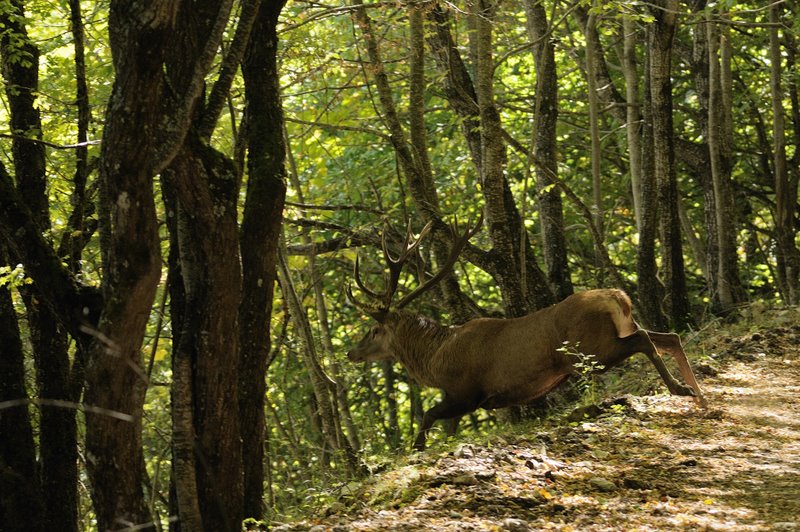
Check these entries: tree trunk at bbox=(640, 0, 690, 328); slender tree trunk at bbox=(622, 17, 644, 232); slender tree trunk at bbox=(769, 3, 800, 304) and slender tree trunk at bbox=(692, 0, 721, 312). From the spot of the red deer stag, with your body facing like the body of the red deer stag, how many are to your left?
0

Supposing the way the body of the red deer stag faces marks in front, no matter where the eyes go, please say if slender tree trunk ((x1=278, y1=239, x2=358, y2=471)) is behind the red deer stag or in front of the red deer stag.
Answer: in front

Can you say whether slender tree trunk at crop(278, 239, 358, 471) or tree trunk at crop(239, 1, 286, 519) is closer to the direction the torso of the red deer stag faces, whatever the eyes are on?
the slender tree trunk

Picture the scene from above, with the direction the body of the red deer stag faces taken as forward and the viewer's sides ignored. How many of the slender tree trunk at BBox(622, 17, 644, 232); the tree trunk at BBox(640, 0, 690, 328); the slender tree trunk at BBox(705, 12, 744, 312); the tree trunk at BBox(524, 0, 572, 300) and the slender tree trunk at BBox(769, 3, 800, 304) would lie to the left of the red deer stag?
0

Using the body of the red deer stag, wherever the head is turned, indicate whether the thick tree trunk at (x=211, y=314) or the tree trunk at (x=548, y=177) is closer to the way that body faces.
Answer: the thick tree trunk

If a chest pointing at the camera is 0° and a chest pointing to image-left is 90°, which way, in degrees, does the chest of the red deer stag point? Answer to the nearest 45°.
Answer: approximately 90°

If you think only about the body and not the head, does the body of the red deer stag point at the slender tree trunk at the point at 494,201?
no

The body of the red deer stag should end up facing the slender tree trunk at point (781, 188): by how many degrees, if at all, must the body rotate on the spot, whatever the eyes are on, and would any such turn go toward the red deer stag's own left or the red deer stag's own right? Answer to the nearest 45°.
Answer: approximately 135° to the red deer stag's own right

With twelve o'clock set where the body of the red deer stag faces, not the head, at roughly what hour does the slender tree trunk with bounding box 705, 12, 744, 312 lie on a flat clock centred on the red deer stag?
The slender tree trunk is roughly at 4 o'clock from the red deer stag.

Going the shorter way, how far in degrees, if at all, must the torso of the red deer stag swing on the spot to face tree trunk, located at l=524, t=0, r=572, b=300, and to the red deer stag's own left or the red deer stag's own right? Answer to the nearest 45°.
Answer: approximately 90° to the red deer stag's own right

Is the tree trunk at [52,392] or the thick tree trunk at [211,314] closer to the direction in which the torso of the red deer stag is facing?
the tree trunk

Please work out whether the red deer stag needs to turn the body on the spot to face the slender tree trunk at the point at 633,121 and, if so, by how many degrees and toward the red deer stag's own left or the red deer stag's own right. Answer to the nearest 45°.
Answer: approximately 90° to the red deer stag's own right

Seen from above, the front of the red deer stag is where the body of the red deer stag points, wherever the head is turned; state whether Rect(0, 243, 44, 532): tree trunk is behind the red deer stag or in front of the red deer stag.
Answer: in front
